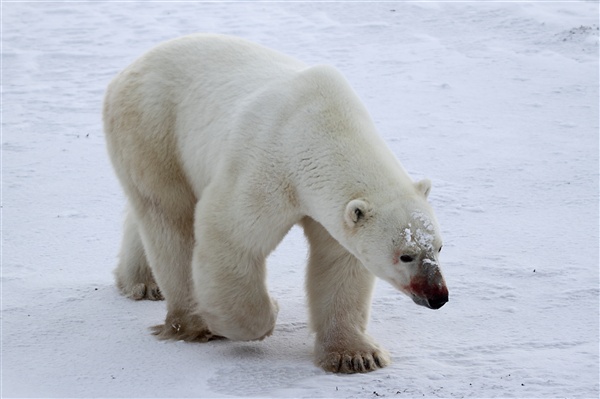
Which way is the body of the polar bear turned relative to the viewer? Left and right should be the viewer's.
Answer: facing the viewer and to the right of the viewer
